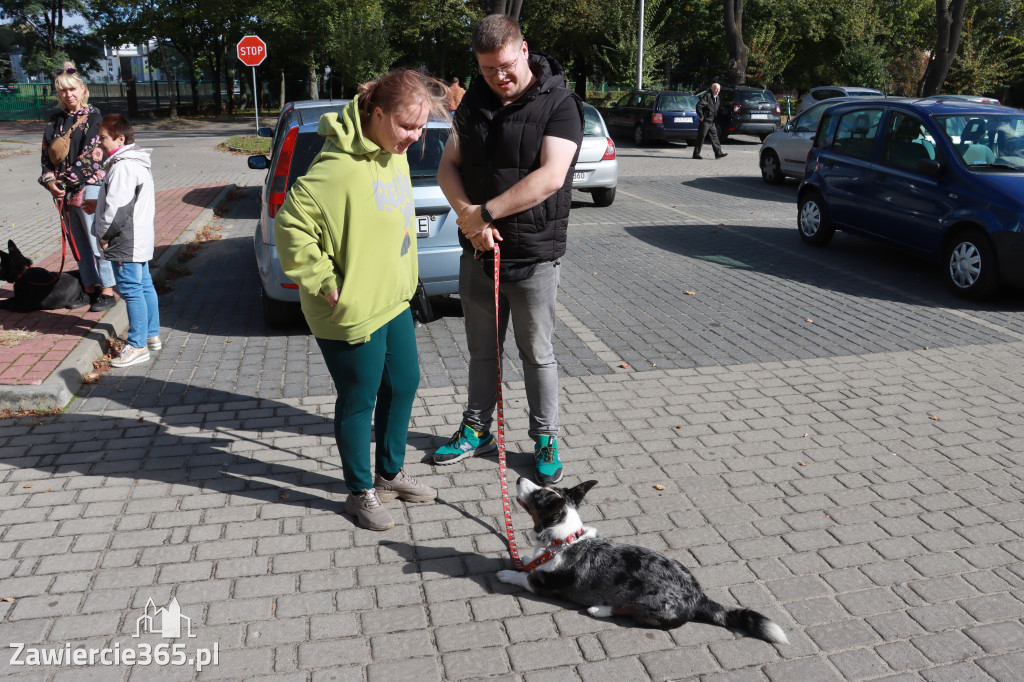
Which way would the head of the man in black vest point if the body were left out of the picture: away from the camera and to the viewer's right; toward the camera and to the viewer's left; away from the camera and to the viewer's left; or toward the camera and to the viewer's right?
toward the camera and to the viewer's left

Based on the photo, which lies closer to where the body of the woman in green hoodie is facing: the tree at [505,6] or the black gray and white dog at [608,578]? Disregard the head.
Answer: the black gray and white dog

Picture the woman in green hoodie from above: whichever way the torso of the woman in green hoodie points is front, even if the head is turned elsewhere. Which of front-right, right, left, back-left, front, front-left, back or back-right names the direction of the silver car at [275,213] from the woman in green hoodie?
back-left

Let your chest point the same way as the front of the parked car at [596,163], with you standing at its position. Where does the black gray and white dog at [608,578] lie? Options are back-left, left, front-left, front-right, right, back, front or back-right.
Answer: back

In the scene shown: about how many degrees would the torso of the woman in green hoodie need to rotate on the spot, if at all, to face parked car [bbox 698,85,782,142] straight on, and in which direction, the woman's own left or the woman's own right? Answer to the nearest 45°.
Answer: approximately 90° to the woman's own left

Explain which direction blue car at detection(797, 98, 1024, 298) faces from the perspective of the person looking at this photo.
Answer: facing the viewer and to the right of the viewer

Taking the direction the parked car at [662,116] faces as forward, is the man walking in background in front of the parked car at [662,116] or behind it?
behind

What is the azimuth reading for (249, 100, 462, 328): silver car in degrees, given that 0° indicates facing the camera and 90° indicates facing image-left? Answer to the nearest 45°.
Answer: approximately 180°

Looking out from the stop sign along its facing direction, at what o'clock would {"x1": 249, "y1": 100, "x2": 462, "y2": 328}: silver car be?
The silver car is roughly at 12 o'clock from the stop sign.

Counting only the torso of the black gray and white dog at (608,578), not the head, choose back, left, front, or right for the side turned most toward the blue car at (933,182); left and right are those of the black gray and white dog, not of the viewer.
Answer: right

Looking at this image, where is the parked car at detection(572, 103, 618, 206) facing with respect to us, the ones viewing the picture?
facing away from the viewer

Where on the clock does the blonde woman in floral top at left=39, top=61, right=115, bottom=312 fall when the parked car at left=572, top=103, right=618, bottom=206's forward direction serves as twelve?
The blonde woman in floral top is roughly at 7 o'clock from the parked car.

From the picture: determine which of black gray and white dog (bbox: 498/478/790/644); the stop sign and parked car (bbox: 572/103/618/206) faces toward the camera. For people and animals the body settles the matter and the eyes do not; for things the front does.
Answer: the stop sign
